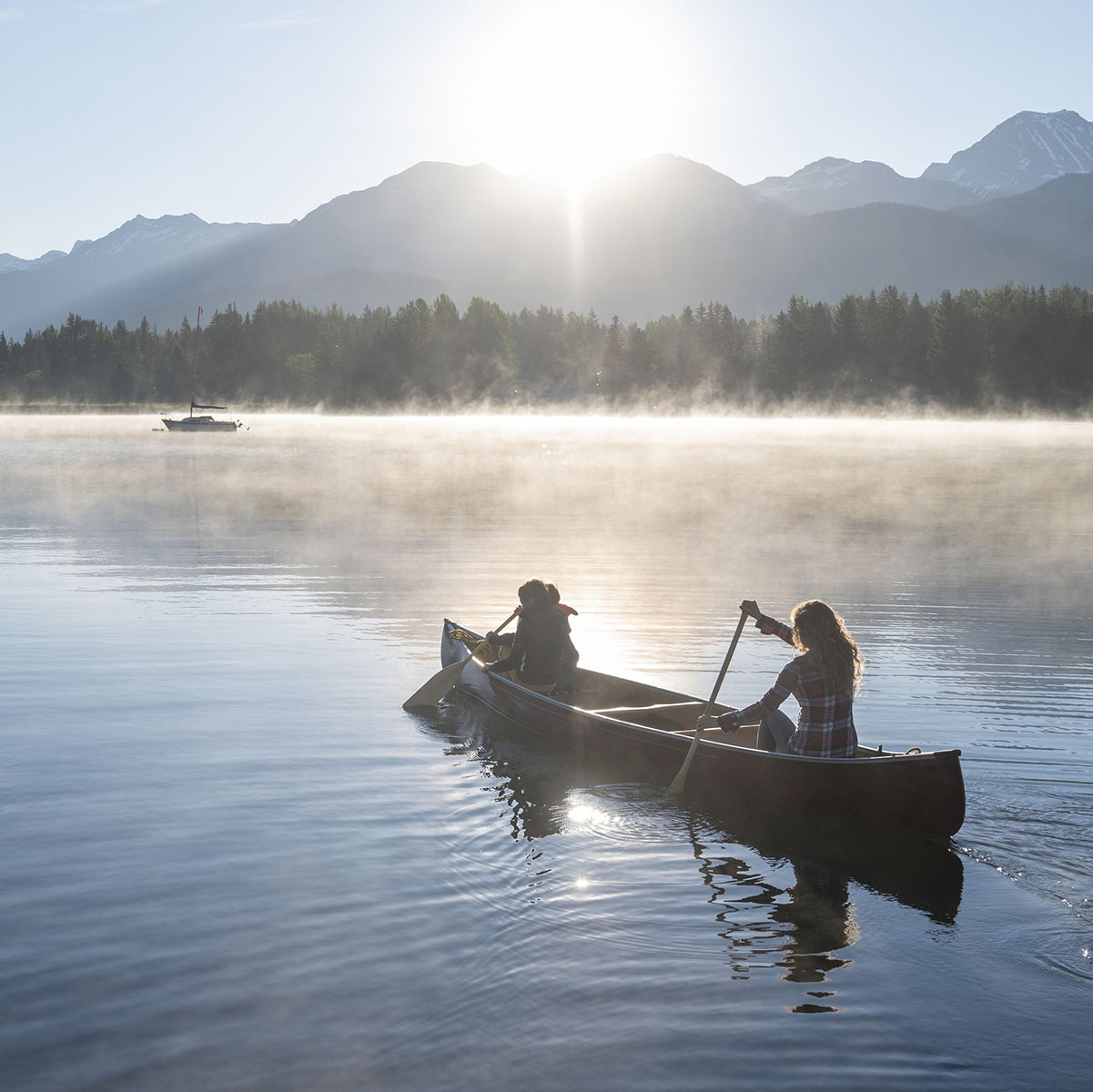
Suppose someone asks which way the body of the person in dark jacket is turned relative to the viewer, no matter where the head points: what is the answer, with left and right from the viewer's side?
facing away from the viewer and to the left of the viewer

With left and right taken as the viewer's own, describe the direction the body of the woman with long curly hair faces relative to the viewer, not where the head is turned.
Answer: facing away from the viewer and to the left of the viewer

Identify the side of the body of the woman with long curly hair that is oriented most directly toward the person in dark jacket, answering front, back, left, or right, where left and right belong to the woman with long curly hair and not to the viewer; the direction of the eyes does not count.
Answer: front

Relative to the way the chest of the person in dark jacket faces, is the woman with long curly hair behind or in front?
behind

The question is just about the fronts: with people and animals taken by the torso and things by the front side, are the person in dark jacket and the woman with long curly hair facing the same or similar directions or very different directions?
same or similar directions

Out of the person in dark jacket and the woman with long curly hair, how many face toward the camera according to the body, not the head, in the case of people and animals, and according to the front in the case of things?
0
